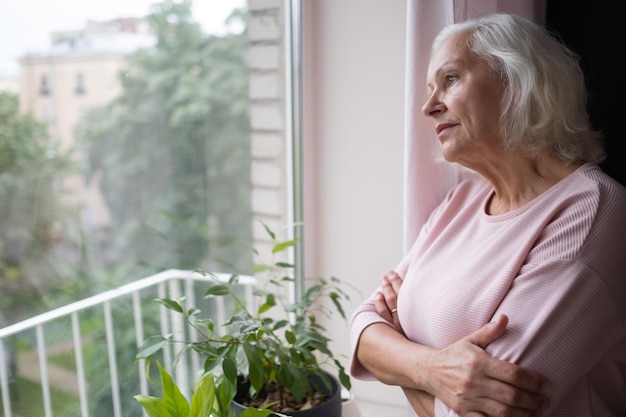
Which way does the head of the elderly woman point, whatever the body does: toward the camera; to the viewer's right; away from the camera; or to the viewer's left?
to the viewer's left

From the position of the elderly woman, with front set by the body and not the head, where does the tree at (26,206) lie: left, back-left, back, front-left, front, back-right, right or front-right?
front-right
